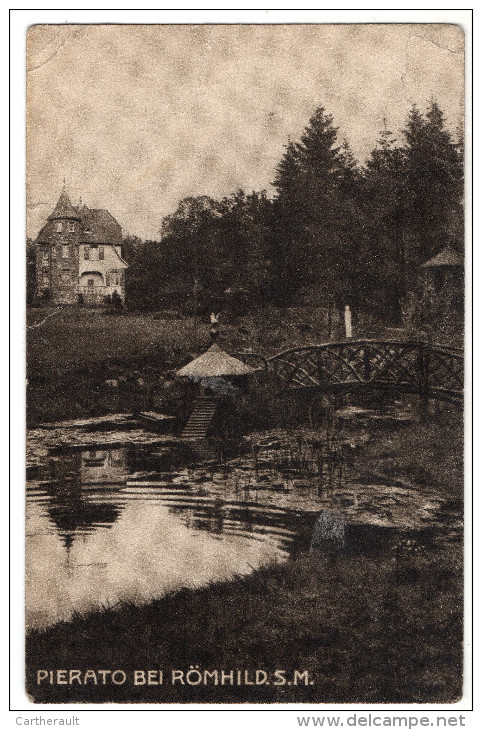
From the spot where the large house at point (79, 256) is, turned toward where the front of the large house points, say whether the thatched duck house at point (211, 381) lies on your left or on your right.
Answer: on your left
